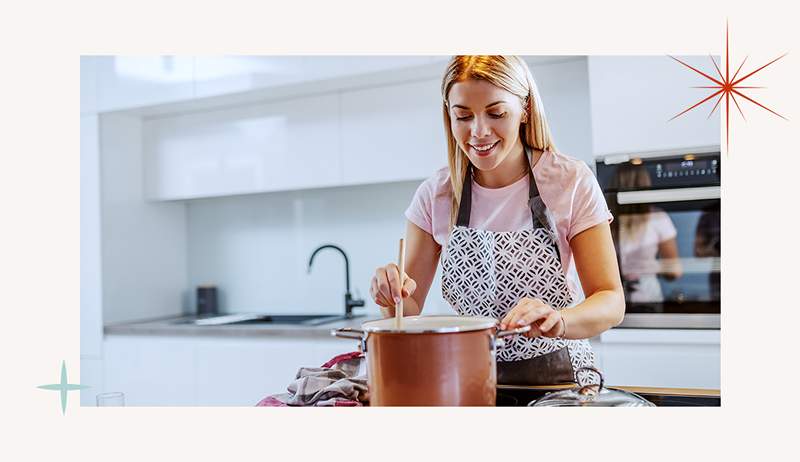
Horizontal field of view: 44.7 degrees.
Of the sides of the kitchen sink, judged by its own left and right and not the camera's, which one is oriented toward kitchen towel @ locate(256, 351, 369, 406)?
front

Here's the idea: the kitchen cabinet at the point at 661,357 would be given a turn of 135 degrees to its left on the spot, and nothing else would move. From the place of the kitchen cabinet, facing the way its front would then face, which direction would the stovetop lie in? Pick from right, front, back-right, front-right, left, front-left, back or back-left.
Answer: back-right

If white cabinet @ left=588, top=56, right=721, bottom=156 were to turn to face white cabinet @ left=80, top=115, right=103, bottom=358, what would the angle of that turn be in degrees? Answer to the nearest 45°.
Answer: approximately 90° to its right

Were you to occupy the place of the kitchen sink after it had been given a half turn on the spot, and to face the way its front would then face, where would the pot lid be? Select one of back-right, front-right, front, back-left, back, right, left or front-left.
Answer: back

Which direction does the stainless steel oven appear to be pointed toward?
toward the camera

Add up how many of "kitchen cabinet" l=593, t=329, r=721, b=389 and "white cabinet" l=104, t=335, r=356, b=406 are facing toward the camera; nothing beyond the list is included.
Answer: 2

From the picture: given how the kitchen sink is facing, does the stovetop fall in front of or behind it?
in front

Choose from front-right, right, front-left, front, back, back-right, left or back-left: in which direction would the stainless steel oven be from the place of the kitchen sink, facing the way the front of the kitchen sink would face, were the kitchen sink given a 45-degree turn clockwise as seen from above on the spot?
left

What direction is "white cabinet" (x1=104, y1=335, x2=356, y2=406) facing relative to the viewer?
toward the camera

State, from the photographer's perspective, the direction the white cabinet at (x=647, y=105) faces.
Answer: facing the viewer

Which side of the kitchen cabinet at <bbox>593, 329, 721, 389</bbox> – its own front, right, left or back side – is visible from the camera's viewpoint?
front

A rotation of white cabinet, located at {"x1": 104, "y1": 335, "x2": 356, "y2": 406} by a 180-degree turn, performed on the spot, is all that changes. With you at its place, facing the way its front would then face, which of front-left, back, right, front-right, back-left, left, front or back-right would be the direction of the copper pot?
back

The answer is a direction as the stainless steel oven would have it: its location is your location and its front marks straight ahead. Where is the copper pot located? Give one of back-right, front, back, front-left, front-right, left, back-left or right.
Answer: front
